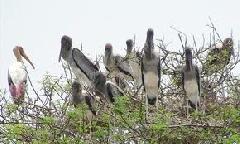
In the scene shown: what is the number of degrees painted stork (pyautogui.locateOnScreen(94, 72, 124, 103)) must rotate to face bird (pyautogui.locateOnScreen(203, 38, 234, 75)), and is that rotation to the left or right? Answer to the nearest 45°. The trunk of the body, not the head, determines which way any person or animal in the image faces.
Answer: approximately 180°

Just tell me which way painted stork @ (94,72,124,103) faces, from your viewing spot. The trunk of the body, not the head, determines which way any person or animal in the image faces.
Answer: facing to the left of the viewer

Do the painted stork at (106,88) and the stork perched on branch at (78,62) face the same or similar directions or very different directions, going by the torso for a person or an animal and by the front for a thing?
same or similar directions

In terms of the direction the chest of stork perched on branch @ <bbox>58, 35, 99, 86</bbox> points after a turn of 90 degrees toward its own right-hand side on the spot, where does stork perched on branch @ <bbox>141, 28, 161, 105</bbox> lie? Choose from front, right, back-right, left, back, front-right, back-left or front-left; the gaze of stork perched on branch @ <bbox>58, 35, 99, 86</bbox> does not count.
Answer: back-right

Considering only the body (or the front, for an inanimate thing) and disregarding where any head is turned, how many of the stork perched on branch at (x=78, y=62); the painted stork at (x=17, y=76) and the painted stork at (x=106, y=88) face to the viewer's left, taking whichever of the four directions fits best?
2

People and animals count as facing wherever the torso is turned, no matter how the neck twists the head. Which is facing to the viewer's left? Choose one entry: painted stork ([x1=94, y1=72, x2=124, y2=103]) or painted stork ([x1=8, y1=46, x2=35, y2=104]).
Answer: painted stork ([x1=94, y1=72, x2=124, y2=103])

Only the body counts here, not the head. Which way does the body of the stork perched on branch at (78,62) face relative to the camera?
to the viewer's left
